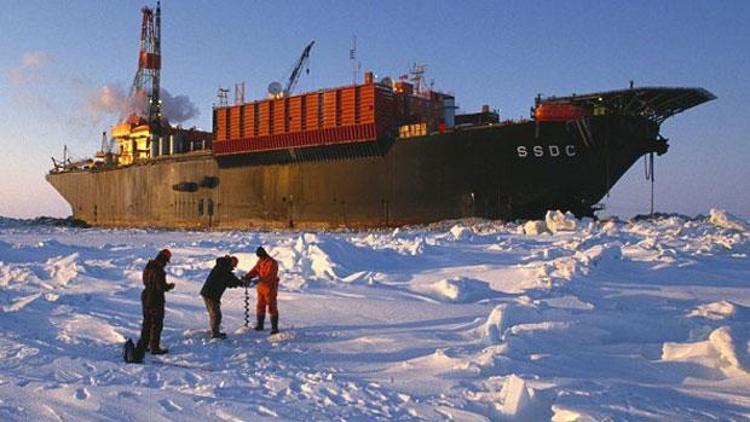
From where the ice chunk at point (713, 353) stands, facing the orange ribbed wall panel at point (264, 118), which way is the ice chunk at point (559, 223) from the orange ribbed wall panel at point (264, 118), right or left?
right

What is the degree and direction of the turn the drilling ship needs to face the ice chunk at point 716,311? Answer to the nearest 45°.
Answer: approximately 45° to its right

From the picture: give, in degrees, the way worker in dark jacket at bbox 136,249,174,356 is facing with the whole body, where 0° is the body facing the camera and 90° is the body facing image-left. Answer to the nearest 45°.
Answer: approximately 270°

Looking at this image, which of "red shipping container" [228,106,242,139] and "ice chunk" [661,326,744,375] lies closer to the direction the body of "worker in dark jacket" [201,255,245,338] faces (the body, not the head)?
the ice chunk

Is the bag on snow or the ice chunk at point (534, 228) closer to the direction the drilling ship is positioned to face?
the ice chunk

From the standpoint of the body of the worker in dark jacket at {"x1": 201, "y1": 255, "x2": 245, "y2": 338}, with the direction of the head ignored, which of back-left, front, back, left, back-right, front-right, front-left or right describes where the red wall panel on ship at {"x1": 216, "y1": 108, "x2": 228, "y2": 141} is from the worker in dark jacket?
left

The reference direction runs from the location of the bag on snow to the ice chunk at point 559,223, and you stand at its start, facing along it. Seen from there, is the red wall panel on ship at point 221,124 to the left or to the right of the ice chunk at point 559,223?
left

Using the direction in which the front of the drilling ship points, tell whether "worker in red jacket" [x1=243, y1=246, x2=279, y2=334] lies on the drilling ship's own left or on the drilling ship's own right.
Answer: on the drilling ship's own right

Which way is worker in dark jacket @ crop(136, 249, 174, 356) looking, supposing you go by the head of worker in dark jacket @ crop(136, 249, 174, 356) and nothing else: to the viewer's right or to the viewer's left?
to the viewer's right

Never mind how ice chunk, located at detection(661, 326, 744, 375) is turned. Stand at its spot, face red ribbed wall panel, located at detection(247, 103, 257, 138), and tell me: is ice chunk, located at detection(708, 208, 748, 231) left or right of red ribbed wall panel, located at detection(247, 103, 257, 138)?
right

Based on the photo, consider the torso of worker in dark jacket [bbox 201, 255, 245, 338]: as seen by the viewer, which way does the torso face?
to the viewer's right

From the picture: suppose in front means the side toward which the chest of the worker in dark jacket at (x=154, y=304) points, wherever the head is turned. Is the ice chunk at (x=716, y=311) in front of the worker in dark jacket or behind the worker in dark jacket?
in front

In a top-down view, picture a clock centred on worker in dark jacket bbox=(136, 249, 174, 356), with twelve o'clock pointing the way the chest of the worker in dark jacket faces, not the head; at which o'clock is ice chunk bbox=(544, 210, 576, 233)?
The ice chunk is roughly at 11 o'clock from the worker in dark jacket.

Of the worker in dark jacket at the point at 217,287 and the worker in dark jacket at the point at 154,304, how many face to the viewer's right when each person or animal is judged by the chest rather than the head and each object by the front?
2

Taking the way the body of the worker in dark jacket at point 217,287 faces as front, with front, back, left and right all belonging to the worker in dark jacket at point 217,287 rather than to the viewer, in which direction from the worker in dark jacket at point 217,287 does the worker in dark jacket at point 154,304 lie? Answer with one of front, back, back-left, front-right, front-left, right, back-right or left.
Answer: back-right

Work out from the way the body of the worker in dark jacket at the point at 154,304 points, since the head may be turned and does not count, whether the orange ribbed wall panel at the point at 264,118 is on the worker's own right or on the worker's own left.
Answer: on the worker's own left

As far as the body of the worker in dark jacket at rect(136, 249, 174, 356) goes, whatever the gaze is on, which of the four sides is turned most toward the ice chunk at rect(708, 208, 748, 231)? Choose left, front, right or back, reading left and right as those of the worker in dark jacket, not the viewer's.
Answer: front

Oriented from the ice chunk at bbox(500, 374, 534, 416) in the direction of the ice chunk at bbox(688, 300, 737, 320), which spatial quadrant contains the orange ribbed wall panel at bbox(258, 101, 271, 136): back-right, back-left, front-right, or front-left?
front-left

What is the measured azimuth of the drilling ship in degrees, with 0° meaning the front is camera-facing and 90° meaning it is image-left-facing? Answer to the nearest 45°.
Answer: approximately 315°
